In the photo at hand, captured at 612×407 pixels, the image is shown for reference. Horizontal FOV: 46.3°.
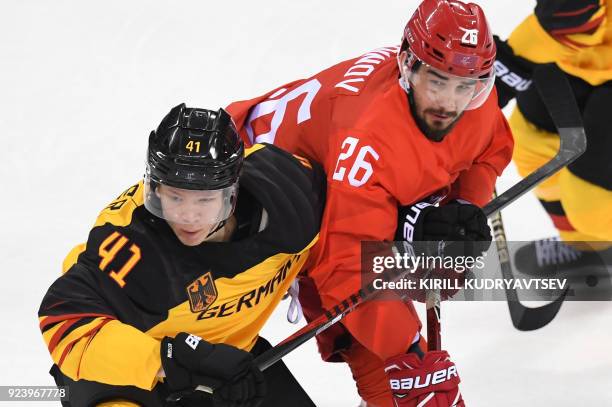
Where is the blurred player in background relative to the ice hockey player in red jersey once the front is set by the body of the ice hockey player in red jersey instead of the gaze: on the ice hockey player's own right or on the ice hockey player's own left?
on the ice hockey player's own left

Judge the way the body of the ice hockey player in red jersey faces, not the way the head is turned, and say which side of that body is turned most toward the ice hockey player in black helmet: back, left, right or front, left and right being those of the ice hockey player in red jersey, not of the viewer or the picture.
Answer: right

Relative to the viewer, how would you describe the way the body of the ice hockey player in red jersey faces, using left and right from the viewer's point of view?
facing the viewer and to the right of the viewer
